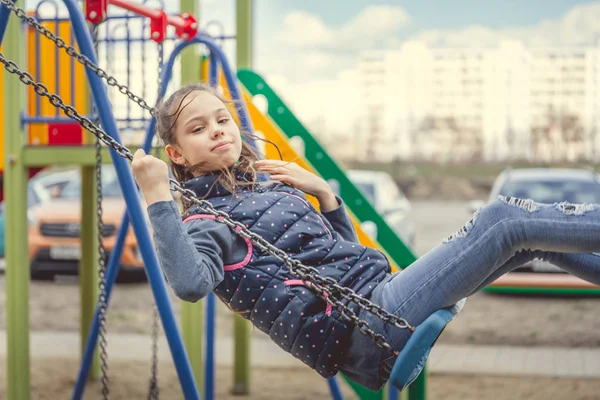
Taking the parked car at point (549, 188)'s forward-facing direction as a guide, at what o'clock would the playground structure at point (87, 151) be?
The playground structure is roughly at 1 o'clock from the parked car.

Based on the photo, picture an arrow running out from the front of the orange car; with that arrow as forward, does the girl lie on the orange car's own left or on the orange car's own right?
on the orange car's own left

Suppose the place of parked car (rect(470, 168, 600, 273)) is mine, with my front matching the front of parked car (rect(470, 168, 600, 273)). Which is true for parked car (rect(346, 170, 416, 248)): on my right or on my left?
on my right

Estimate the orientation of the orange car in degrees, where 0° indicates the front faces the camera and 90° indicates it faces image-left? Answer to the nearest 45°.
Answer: approximately 45°

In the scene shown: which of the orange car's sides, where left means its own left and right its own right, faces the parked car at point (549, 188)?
left

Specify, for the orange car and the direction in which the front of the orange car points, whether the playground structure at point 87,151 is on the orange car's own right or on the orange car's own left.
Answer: on the orange car's own left

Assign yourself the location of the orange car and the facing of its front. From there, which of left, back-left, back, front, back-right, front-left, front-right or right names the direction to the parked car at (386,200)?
back-left

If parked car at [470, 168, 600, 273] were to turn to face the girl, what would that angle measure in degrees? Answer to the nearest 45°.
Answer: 0° — it already faces them

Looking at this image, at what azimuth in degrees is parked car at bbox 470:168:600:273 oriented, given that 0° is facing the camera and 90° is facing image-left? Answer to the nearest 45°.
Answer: approximately 0°

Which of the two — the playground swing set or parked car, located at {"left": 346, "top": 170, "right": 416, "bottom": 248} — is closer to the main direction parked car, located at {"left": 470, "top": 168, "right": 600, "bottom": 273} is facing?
the playground swing set

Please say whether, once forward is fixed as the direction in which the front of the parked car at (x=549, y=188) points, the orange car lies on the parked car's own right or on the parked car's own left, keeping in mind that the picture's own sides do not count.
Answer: on the parked car's own right
